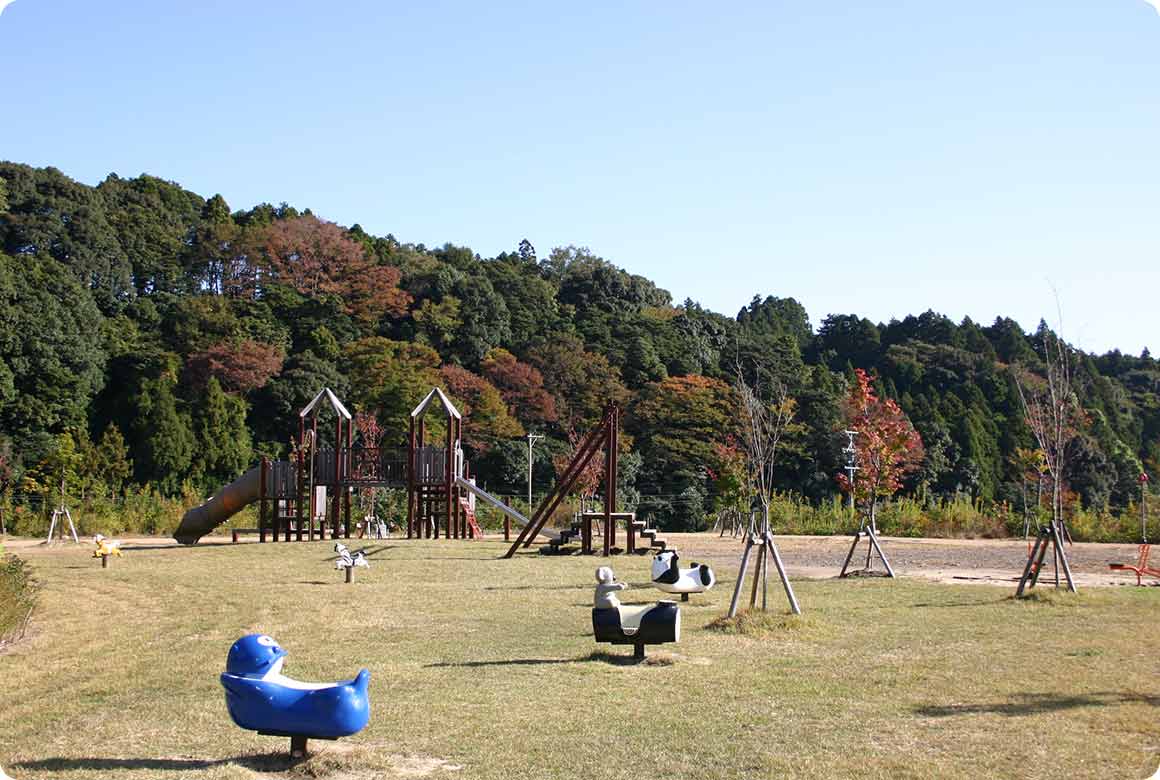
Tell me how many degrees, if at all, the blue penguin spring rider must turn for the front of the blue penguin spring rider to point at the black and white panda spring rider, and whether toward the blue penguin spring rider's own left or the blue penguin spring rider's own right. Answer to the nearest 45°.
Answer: approximately 135° to the blue penguin spring rider's own right

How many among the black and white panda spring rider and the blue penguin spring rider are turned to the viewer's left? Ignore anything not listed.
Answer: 2

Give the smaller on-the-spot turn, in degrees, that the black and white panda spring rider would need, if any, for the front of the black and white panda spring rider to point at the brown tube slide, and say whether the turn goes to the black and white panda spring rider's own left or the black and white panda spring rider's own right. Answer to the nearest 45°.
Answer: approximately 45° to the black and white panda spring rider's own right

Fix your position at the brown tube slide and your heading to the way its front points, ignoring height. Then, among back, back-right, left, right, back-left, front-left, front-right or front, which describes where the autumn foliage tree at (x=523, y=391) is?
back-right

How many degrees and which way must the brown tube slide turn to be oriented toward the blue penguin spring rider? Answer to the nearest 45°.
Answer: approximately 90° to its left

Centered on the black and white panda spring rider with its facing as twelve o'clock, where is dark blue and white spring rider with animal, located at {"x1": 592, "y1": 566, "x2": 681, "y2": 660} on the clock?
The dark blue and white spring rider with animal is roughly at 9 o'clock from the black and white panda spring rider.

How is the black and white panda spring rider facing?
to the viewer's left

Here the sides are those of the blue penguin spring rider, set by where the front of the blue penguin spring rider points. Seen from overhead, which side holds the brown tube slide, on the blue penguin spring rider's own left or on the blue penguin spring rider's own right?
on the blue penguin spring rider's own right

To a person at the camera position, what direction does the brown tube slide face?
facing to the left of the viewer

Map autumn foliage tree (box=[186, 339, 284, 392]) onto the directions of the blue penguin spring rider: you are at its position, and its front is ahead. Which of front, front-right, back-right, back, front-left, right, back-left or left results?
right

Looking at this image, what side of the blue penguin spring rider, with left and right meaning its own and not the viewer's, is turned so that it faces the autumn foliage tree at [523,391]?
right

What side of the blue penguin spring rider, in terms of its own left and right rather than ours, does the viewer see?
left

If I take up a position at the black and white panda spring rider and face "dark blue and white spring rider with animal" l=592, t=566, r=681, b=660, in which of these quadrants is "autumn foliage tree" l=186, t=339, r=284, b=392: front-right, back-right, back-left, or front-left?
back-right

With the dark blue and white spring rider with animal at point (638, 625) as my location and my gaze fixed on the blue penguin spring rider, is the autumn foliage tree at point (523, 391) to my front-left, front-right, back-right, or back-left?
back-right
